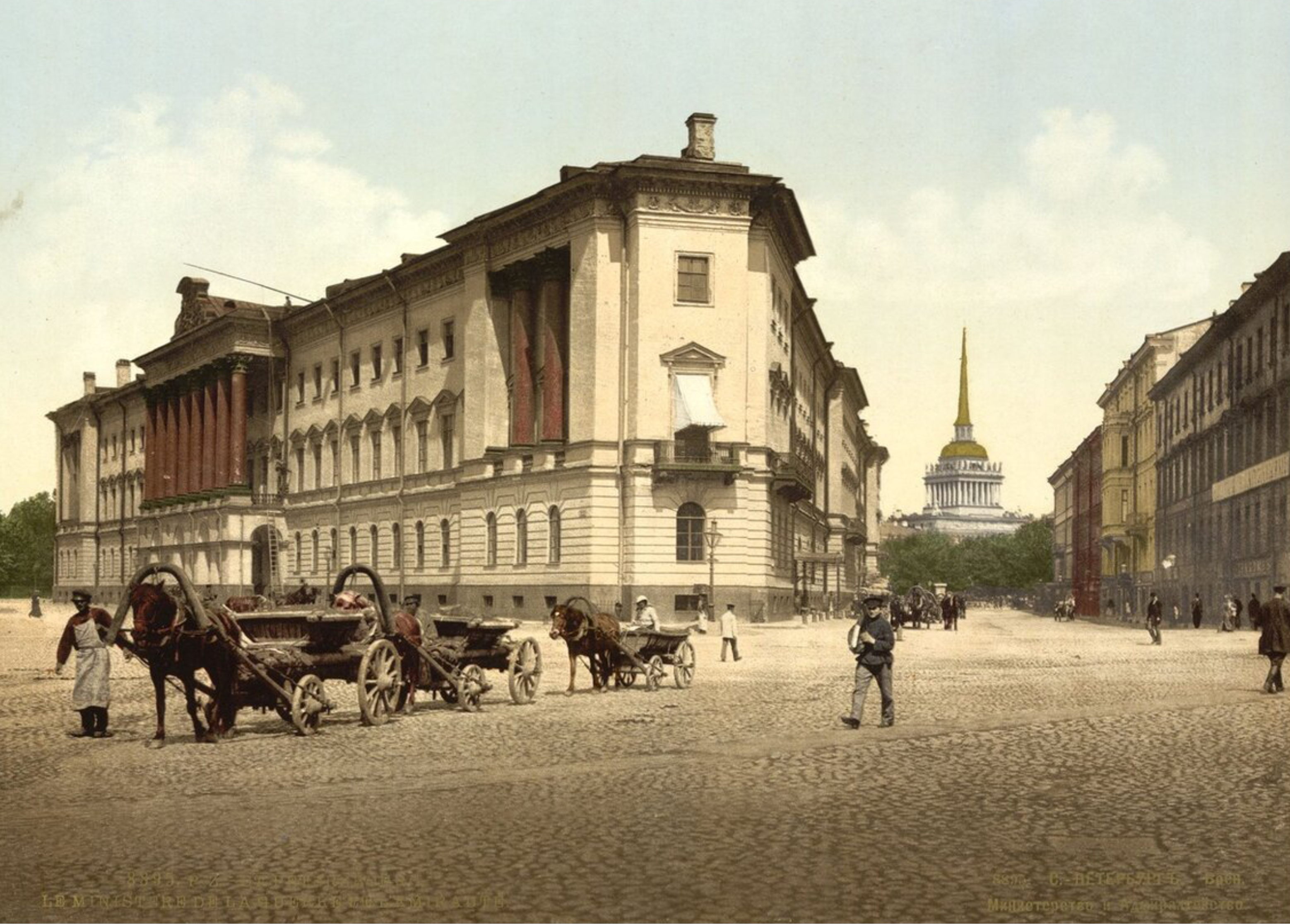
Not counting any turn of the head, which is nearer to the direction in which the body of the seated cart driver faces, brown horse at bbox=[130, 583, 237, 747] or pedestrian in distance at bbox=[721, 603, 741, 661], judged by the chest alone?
the brown horse

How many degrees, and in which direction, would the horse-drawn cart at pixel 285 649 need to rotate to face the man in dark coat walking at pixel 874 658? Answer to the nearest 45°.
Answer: approximately 135° to its left

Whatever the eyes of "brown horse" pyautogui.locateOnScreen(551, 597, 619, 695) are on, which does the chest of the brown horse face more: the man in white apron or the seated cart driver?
the man in white apron

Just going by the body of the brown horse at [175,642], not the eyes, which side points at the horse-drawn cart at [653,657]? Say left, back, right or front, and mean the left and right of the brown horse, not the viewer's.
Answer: back

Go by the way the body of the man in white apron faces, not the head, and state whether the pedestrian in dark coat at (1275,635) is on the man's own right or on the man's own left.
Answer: on the man's own left
